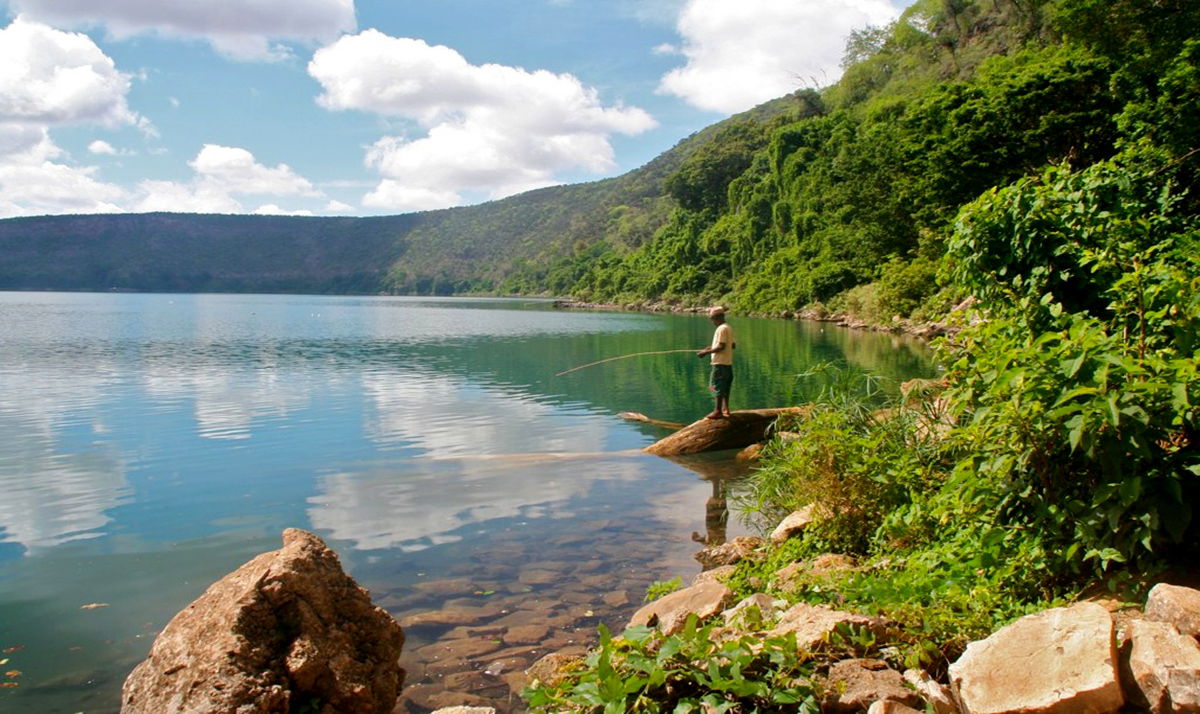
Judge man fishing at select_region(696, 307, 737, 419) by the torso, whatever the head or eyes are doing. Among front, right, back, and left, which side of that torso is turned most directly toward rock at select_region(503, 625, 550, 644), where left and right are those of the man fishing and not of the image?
left

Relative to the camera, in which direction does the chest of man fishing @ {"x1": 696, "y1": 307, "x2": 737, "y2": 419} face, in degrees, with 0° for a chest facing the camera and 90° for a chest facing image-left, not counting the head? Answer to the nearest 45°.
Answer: approximately 90°

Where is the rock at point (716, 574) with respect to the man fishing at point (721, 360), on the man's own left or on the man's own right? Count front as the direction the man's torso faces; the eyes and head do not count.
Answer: on the man's own left

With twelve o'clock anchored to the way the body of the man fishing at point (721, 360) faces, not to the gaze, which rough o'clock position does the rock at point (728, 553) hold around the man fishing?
The rock is roughly at 9 o'clock from the man fishing.

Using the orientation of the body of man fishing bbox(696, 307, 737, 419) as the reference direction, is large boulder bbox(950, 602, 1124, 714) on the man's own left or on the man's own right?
on the man's own left

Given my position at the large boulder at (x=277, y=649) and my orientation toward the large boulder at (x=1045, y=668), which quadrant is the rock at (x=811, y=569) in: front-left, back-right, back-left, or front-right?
front-left

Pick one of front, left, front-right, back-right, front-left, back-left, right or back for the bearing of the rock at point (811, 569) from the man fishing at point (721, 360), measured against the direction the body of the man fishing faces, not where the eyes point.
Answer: left

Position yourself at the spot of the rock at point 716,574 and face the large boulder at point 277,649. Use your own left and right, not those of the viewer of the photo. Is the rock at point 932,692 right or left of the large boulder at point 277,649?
left

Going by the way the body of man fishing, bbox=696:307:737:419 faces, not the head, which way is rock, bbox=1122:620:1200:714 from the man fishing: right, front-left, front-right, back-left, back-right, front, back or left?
left

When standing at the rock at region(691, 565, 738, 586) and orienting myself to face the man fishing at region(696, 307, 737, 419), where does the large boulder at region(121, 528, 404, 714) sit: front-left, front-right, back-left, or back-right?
back-left

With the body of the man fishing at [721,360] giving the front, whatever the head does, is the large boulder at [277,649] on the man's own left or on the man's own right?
on the man's own left

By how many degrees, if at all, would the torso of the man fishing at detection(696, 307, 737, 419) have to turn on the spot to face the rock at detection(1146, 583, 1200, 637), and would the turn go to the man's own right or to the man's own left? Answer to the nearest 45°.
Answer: approximately 90° to the man's own left

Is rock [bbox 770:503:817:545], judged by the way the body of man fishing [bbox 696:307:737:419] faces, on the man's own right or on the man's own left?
on the man's own left

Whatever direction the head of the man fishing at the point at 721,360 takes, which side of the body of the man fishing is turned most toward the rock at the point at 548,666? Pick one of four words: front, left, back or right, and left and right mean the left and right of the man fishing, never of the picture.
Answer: left

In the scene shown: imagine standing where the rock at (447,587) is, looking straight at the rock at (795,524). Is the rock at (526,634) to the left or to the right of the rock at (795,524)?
right

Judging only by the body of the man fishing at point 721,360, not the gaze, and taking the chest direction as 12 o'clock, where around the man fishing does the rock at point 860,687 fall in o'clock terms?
The rock is roughly at 9 o'clock from the man fishing.
